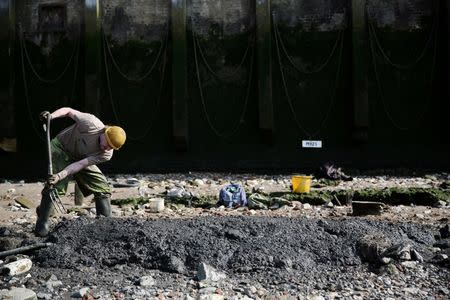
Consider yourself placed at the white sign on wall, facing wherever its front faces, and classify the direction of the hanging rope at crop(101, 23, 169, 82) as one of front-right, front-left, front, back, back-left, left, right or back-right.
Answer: right

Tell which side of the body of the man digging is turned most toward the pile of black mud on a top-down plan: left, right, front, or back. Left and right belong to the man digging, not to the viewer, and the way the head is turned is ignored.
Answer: front

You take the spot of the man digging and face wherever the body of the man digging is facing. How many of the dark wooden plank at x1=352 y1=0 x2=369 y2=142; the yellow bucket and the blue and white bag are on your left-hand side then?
3

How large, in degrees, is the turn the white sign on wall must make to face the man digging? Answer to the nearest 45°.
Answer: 0° — it already faces them

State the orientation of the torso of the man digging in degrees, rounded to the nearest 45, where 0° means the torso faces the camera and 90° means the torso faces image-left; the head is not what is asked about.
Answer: approximately 315°

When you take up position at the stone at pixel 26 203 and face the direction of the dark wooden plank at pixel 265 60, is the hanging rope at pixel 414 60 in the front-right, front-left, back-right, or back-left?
front-right

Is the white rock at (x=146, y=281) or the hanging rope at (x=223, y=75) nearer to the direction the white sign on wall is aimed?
the white rock

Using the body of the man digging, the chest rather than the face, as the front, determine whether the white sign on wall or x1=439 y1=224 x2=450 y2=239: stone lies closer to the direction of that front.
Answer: the stone

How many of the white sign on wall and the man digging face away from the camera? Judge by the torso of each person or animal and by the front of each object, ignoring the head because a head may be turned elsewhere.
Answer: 0

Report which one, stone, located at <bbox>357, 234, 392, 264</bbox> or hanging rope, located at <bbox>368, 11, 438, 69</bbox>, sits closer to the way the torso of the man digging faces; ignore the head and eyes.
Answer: the stone

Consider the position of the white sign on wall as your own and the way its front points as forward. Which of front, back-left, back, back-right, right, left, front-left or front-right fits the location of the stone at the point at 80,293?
front

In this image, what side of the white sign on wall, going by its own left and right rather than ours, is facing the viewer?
front

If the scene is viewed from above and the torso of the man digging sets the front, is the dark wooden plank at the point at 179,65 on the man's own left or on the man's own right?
on the man's own left

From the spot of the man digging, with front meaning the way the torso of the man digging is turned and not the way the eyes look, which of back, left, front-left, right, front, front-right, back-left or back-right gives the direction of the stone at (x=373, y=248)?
front

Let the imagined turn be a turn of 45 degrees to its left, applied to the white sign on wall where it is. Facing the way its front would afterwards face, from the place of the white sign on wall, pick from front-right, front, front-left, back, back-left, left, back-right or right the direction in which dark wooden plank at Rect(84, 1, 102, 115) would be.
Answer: back-right
